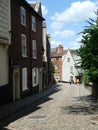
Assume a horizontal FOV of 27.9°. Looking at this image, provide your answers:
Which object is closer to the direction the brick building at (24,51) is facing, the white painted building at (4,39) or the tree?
the tree

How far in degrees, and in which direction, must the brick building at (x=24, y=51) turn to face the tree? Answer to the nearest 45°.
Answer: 0° — it already faces it

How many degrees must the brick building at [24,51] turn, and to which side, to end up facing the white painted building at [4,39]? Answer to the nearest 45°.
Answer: approximately 45° to its right

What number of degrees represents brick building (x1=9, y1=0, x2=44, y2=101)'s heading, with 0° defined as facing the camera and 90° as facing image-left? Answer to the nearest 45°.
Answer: approximately 315°
